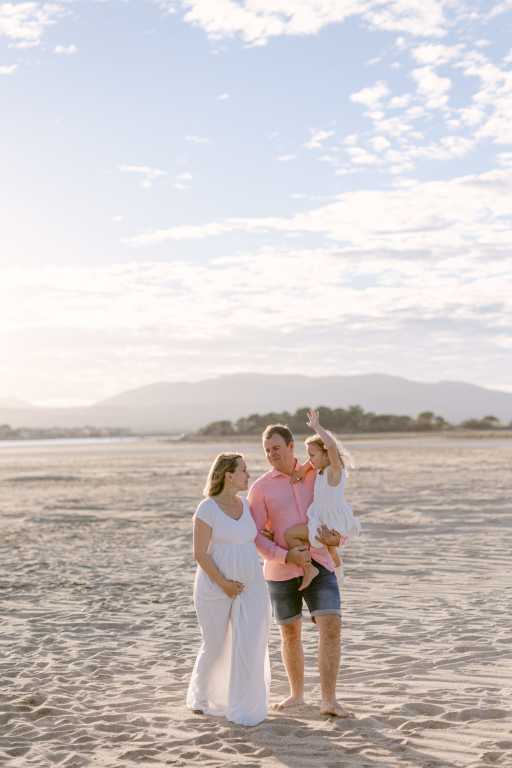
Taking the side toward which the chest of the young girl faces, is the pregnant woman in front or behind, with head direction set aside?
in front

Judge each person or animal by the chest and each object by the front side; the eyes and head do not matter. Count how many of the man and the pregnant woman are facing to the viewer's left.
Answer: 0

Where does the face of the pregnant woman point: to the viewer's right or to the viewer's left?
to the viewer's right

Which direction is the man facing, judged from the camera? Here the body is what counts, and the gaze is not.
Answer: toward the camera

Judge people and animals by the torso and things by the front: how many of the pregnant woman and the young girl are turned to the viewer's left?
1

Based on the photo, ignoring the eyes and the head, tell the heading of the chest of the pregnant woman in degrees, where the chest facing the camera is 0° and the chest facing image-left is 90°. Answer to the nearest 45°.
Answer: approximately 315°

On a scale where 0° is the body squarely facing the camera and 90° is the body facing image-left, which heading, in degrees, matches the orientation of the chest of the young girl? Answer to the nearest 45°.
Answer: approximately 90°
